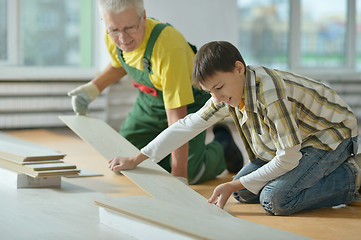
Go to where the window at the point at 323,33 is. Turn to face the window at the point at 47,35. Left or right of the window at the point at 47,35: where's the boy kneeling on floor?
left

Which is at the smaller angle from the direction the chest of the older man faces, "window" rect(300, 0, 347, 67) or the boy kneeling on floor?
the boy kneeling on floor

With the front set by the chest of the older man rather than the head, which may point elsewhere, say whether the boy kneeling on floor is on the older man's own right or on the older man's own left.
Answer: on the older man's own left

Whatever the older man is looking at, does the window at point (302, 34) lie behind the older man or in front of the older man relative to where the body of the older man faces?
behind

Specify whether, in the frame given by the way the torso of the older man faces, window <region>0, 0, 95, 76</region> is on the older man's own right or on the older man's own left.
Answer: on the older man's own right

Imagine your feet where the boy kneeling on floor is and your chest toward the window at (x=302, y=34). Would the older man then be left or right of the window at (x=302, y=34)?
left
